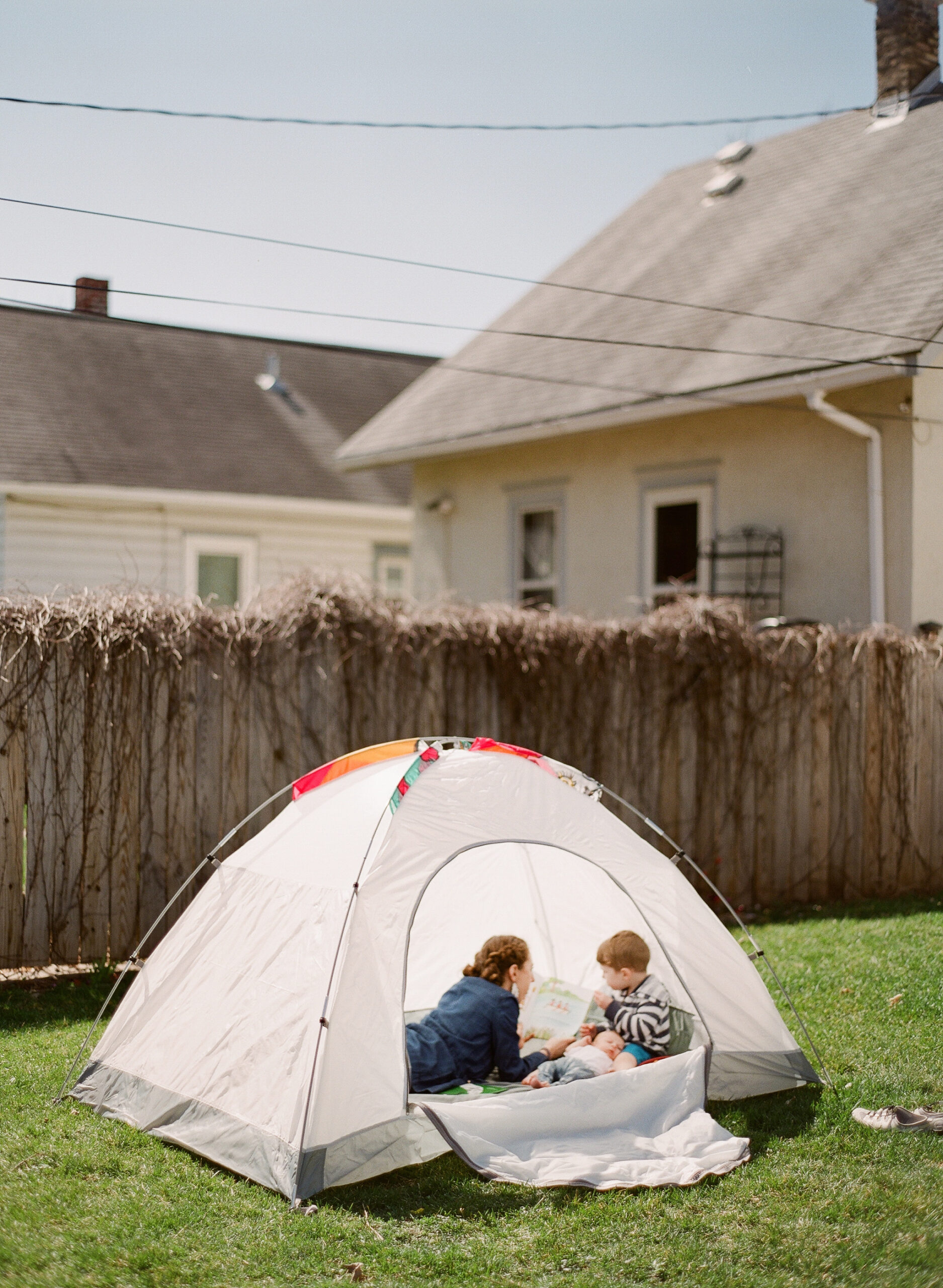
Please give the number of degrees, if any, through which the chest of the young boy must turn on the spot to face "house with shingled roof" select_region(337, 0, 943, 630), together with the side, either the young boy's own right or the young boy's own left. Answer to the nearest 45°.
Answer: approximately 90° to the young boy's own right

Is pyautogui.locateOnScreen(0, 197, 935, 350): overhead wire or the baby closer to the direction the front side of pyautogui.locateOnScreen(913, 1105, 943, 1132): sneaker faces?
the baby

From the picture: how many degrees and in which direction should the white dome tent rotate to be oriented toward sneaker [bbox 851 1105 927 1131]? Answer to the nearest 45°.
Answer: approximately 45° to its left

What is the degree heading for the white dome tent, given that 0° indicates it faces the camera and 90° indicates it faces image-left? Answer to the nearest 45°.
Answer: approximately 315°

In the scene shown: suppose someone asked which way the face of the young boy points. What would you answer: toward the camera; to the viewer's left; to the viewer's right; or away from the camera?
to the viewer's left

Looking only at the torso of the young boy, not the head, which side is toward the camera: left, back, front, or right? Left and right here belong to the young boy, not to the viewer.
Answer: left

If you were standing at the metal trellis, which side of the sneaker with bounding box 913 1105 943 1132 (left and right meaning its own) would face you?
left

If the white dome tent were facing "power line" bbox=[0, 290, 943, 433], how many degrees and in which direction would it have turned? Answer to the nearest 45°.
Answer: approximately 135° to its left

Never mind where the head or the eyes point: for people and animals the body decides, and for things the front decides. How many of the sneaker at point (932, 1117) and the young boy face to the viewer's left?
2

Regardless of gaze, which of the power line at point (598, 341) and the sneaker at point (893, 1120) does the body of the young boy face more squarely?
the power line
